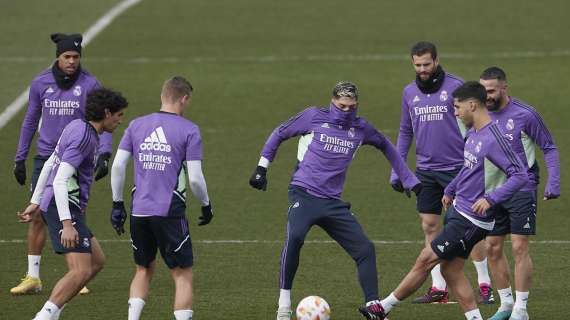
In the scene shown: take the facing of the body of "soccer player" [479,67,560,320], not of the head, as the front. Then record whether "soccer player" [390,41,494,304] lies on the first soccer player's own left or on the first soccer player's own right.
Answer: on the first soccer player's own right

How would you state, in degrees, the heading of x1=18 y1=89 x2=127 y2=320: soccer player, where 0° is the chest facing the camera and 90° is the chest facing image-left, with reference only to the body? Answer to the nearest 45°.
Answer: approximately 270°

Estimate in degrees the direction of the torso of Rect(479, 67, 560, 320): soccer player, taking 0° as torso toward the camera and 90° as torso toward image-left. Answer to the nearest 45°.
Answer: approximately 45°

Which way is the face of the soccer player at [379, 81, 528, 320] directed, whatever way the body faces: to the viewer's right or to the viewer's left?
to the viewer's left

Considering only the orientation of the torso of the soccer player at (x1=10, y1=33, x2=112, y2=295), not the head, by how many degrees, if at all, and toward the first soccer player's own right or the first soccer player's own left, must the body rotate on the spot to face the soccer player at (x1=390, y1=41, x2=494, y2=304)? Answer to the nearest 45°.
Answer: approximately 90° to the first soccer player's own left

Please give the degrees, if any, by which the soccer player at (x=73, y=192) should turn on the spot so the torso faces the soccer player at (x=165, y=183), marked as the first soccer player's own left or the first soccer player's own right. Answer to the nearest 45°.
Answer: approximately 45° to the first soccer player's own right
